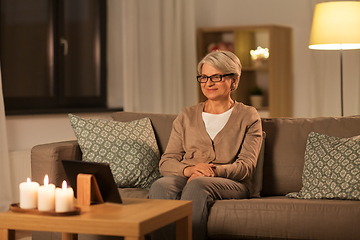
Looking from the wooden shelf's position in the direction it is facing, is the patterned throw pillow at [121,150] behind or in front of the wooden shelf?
in front

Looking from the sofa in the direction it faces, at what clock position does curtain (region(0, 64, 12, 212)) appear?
The curtain is roughly at 4 o'clock from the sofa.

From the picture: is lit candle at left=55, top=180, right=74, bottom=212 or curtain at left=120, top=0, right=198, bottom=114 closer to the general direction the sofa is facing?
the lit candle

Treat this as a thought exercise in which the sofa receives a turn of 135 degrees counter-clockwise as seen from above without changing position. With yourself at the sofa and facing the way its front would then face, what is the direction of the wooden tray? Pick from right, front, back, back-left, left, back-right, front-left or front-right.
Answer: back

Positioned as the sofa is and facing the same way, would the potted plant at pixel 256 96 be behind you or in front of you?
behind

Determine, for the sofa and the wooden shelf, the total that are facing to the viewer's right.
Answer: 0

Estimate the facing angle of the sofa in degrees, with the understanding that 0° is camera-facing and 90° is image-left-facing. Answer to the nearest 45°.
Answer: approximately 0°

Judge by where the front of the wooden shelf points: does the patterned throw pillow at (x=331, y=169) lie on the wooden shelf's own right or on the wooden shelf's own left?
on the wooden shelf's own left

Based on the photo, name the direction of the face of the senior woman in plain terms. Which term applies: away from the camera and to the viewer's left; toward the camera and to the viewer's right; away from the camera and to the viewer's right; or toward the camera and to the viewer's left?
toward the camera and to the viewer's left
